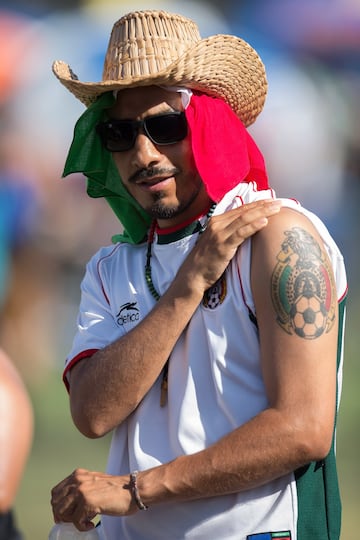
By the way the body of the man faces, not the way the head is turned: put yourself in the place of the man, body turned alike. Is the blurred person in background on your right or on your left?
on your right

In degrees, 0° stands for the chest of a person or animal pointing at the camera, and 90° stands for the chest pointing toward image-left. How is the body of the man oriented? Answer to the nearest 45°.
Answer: approximately 45°
